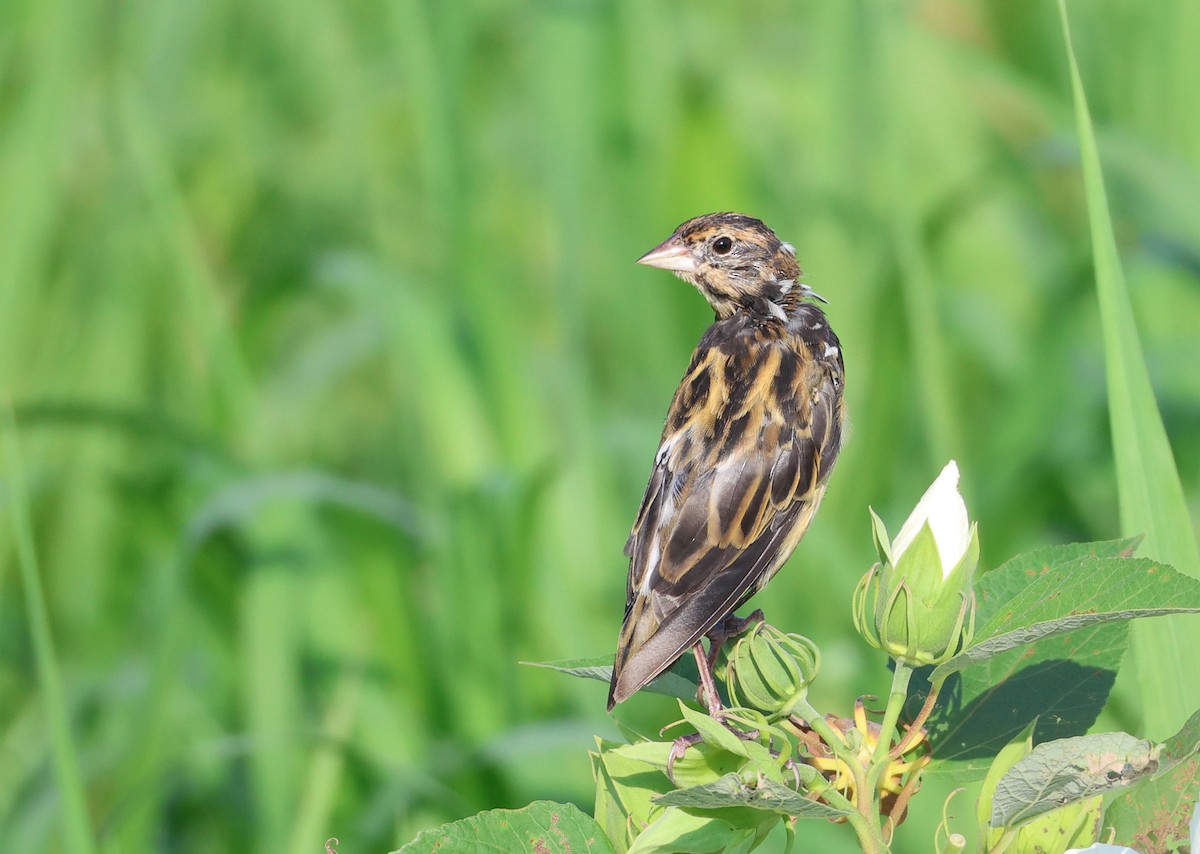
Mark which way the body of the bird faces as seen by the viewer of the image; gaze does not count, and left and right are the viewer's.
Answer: facing away from the viewer and to the right of the viewer

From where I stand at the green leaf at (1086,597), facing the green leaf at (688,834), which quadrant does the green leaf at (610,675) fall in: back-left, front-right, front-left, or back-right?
front-right

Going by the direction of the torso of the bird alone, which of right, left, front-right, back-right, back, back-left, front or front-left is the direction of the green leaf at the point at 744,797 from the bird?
back-right

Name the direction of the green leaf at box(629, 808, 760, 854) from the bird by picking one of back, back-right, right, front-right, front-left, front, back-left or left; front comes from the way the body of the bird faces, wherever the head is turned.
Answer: back-right
